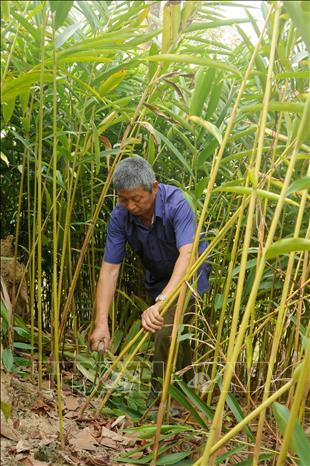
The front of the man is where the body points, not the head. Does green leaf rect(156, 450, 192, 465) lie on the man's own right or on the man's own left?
on the man's own left

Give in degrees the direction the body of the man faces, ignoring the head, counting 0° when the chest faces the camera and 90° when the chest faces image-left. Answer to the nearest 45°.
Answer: approximately 45°

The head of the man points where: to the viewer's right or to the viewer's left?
to the viewer's left
